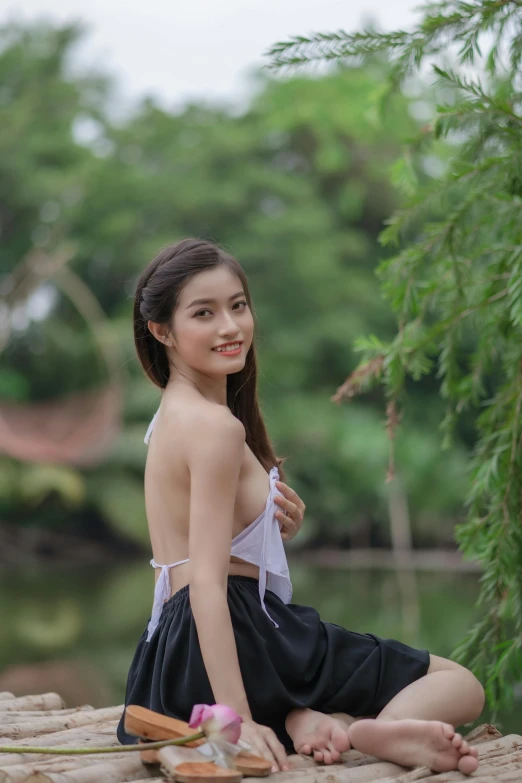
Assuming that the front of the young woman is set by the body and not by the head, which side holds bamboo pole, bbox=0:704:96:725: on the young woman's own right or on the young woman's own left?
on the young woman's own left

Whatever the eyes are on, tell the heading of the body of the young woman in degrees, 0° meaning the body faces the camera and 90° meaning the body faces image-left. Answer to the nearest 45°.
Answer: approximately 270°

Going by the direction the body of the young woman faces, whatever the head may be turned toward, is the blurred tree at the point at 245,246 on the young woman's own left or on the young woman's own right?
on the young woman's own left
